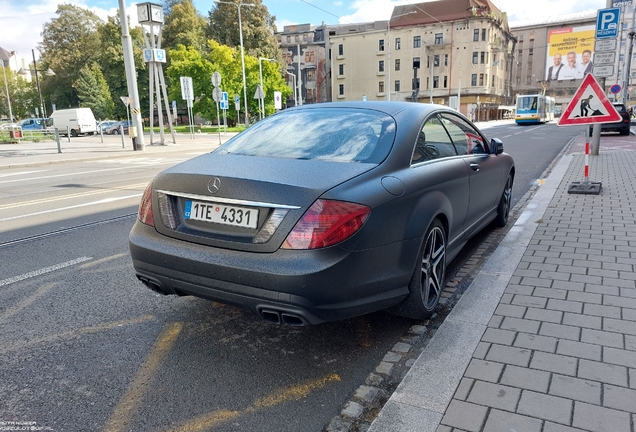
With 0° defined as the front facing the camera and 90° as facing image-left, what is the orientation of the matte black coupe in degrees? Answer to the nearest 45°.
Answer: approximately 225°

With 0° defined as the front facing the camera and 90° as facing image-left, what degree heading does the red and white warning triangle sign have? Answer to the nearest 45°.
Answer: approximately 0°

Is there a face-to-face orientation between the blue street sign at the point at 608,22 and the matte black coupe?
yes

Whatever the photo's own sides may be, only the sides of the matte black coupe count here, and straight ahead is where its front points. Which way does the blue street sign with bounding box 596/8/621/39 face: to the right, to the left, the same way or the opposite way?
the opposite way

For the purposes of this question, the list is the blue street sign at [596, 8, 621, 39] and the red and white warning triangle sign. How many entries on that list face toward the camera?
2

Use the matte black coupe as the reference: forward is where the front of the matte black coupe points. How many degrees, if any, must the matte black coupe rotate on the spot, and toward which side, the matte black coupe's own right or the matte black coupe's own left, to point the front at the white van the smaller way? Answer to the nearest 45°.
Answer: approximately 90° to the matte black coupe's own left

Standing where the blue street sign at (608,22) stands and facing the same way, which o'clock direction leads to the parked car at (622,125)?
The parked car is roughly at 6 o'clock from the blue street sign.

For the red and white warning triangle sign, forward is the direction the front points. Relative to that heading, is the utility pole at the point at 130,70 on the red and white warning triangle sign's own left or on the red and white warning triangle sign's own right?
on the red and white warning triangle sign's own right

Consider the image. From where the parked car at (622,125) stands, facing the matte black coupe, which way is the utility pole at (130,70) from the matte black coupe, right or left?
right

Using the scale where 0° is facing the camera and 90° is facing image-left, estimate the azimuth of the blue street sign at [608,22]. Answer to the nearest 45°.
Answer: approximately 0°

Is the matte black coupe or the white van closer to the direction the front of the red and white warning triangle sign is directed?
the matte black coupe

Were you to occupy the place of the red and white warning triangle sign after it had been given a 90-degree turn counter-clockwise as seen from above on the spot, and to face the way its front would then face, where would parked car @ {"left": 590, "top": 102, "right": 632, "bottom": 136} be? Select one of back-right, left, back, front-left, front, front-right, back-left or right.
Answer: left
